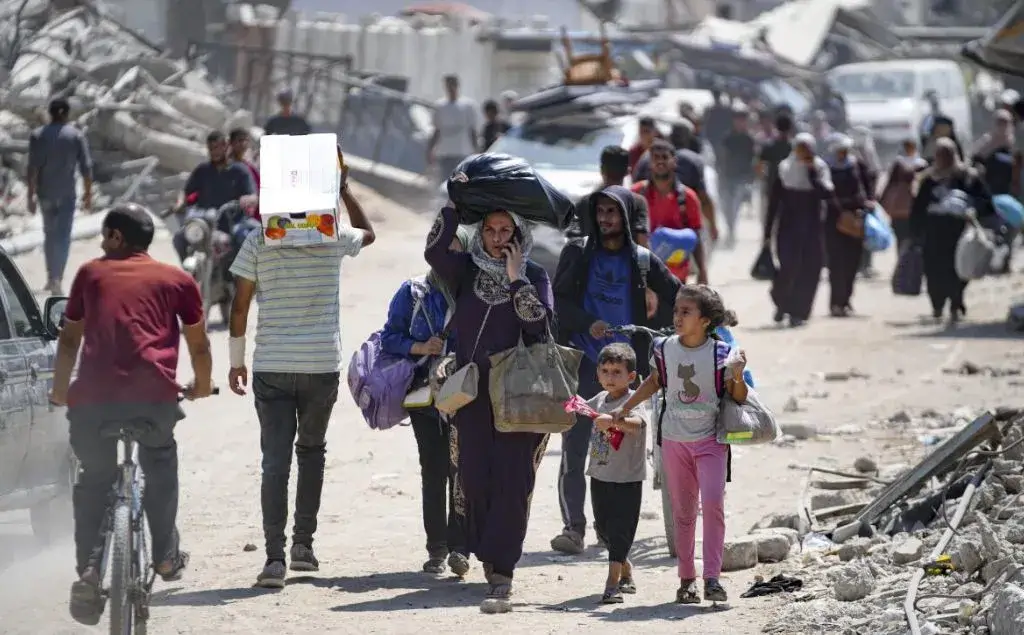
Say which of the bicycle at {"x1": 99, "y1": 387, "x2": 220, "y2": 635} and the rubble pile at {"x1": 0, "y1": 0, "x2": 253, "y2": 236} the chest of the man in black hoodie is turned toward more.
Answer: the bicycle

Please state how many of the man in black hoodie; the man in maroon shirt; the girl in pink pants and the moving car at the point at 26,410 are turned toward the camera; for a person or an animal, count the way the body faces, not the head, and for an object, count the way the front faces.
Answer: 2

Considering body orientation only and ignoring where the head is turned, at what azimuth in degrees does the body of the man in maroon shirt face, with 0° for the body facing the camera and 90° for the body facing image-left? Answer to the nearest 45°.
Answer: approximately 180°

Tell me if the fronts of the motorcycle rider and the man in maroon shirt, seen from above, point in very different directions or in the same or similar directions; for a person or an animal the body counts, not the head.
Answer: very different directions

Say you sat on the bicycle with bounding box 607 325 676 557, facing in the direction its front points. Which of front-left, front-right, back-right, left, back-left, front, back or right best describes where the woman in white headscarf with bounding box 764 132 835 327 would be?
back

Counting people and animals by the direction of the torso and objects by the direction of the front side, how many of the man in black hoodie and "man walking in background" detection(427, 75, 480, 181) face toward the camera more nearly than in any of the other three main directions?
2

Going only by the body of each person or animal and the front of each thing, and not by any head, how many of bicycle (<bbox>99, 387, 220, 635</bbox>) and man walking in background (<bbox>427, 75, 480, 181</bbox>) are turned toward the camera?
1

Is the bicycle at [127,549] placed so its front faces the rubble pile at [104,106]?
yes

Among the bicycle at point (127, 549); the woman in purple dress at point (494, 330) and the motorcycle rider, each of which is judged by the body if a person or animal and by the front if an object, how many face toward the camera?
2

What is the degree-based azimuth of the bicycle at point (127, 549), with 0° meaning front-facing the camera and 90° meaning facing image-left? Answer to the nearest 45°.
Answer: approximately 180°

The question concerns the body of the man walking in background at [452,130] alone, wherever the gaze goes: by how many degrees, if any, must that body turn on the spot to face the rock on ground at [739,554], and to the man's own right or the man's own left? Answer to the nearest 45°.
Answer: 0° — they already face it

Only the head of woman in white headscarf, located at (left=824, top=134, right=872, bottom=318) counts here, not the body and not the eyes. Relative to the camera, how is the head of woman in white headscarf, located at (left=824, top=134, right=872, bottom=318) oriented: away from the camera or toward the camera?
toward the camera

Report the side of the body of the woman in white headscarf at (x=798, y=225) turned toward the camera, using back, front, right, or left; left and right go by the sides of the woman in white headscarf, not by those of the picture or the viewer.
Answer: front

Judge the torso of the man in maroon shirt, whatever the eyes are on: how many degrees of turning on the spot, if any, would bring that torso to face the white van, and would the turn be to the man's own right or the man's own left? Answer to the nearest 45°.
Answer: approximately 45° to the man's own right

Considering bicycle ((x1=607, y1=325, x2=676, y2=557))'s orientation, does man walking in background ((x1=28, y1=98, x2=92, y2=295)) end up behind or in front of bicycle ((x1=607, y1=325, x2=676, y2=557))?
behind

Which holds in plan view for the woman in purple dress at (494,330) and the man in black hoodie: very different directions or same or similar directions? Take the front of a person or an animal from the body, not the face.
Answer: same or similar directions

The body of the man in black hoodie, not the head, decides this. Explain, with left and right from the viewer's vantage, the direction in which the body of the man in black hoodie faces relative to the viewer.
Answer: facing the viewer

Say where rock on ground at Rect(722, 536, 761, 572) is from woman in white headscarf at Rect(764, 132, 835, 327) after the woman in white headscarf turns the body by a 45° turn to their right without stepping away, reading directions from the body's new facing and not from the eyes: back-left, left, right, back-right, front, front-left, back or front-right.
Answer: front-left

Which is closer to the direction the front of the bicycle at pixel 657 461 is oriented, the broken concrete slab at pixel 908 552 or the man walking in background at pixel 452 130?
the broken concrete slab
